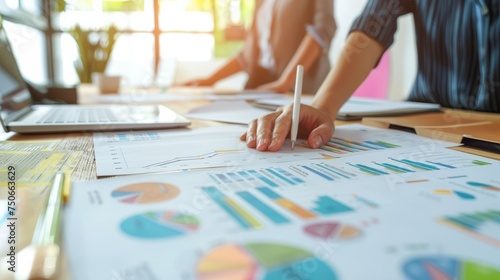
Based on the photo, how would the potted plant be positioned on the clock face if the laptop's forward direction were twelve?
The potted plant is roughly at 9 o'clock from the laptop.

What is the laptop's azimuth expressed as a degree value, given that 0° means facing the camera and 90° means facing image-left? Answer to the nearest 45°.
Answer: approximately 270°

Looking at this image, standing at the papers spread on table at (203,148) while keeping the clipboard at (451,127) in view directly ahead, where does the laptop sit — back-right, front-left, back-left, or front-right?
back-left

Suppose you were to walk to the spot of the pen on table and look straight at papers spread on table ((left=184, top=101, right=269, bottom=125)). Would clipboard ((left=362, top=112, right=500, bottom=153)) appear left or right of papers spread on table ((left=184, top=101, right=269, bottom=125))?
right

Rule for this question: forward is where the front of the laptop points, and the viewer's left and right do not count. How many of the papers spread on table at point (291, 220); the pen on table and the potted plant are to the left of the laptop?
1

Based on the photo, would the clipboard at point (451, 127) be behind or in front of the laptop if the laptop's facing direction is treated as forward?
in front

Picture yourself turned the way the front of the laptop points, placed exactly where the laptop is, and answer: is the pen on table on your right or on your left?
on your right
